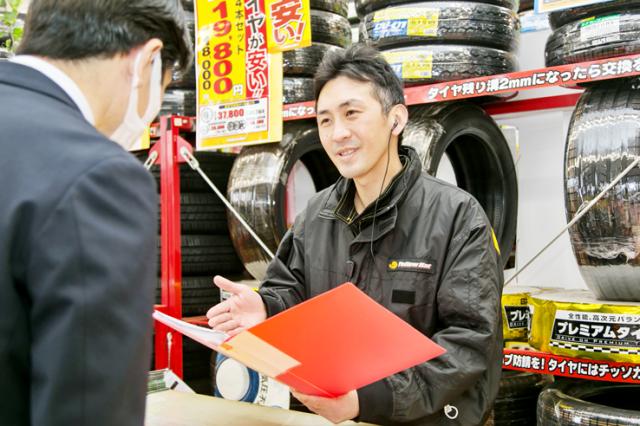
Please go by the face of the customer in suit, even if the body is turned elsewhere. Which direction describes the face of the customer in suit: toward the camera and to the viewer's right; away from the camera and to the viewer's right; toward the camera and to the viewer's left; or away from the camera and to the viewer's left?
away from the camera and to the viewer's right

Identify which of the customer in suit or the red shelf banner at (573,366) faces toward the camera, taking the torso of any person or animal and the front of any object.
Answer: the red shelf banner

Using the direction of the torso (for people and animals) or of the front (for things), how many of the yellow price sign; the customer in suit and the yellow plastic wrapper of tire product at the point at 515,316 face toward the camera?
2

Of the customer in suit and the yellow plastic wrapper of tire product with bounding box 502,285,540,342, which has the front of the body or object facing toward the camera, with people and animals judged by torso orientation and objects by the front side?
the yellow plastic wrapper of tire product

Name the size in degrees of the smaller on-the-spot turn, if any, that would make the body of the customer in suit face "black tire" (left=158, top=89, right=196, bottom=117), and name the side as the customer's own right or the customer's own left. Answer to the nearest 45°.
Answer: approximately 45° to the customer's own left

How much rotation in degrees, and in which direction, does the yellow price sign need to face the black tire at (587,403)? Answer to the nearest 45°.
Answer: approximately 45° to its left

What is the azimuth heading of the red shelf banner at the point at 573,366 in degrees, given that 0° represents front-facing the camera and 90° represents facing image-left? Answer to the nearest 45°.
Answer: approximately 0°

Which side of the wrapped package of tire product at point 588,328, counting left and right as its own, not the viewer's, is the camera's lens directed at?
front

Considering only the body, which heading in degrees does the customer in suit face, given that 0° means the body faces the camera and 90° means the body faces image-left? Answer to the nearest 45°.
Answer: approximately 225°

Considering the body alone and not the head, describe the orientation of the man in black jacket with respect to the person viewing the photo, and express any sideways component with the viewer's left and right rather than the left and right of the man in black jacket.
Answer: facing the viewer and to the left of the viewer

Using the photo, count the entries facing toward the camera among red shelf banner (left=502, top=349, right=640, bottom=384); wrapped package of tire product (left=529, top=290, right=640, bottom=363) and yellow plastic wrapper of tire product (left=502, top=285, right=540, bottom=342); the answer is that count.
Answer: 3

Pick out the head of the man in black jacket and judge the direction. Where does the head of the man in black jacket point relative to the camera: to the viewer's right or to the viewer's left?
to the viewer's left
